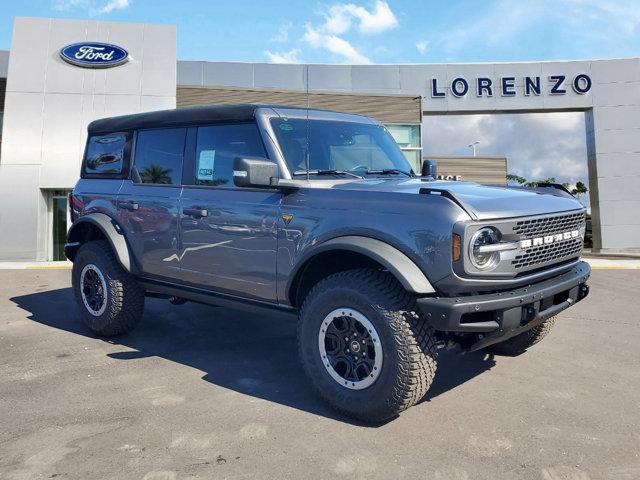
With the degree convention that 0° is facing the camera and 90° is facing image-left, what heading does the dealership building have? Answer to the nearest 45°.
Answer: approximately 0°

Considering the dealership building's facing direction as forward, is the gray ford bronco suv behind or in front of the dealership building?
in front

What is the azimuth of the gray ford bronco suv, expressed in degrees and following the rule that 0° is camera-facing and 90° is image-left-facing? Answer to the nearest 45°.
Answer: approximately 315°

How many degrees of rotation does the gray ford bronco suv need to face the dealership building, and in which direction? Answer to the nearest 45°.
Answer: approximately 135° to its left

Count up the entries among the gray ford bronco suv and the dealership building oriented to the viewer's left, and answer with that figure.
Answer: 0
